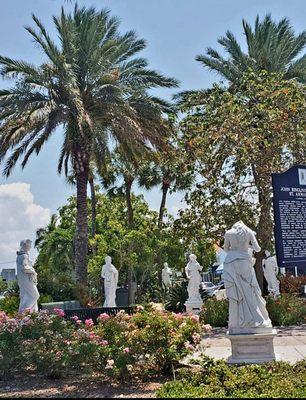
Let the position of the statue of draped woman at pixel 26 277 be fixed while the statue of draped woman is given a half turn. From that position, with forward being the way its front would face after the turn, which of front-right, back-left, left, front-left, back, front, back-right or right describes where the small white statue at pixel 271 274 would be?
back-right

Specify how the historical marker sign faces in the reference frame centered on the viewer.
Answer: facing the viewer

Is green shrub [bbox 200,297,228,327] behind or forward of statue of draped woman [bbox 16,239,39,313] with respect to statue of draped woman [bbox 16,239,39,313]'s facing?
forward

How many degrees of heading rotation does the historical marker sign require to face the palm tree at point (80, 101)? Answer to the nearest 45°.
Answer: approximately 135° to its right
